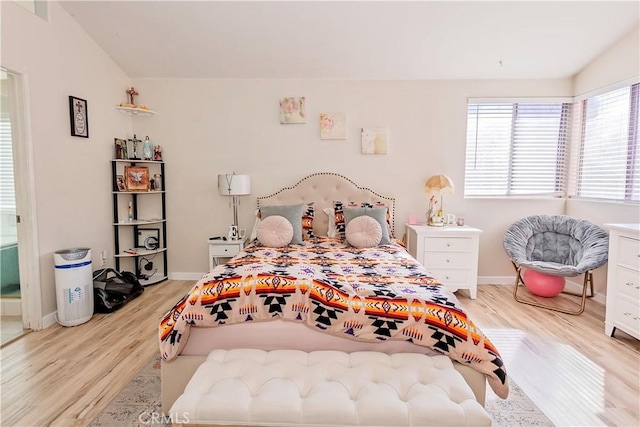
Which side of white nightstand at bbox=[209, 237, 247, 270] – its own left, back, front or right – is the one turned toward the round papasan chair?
left

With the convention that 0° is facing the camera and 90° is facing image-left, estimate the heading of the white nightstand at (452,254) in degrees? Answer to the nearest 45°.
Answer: approximately 0°

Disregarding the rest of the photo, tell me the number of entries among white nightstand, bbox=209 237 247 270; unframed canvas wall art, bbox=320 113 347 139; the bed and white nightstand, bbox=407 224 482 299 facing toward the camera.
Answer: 4

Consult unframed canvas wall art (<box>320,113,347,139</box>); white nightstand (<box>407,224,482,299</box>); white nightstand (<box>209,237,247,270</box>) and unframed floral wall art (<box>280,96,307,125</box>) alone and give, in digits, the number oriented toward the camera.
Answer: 4

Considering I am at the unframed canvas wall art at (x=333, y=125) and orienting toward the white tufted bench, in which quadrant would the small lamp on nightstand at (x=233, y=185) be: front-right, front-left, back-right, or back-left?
front-right

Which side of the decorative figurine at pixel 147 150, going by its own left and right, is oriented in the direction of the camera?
front

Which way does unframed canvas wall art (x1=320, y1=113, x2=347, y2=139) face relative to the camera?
toward the camera

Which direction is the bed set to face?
toward the camera

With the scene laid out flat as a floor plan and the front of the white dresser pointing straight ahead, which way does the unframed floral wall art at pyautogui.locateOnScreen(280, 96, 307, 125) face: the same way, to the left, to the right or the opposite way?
to the left

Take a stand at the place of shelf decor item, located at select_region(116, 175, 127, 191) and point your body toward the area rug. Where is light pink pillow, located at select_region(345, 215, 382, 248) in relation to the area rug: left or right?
left

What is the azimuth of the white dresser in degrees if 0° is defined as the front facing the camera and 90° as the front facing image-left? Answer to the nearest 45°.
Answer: approximately 45°

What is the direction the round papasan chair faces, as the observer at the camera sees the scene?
facing the viewer and to the left of the viewer
